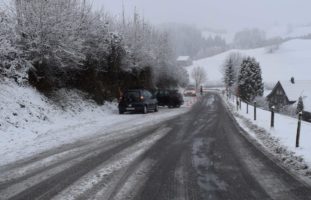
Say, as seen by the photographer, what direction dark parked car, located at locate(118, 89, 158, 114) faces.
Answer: facing away from the viewer and to the right of the viewer

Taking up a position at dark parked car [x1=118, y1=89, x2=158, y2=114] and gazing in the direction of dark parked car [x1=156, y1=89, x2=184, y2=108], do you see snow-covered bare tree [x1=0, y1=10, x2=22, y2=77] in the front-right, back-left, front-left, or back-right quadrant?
back-left

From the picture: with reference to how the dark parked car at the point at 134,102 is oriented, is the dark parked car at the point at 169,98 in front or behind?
in front

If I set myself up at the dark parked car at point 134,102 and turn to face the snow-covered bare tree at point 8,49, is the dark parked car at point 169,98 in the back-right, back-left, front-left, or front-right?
back-right

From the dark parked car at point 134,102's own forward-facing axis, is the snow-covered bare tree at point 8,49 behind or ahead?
behind

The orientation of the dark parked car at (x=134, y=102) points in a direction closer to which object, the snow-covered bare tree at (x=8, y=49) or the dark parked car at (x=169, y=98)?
the dark parked car
